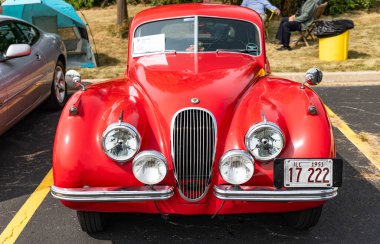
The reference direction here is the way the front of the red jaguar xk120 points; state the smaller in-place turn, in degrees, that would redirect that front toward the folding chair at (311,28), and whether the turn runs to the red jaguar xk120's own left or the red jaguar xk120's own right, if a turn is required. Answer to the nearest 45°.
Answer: approximately 180°

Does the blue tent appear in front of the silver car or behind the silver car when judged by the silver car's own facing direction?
behind

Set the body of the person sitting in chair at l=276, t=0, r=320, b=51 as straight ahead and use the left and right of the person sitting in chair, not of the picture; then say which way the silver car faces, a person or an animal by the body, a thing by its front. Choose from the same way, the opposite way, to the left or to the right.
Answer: to the left

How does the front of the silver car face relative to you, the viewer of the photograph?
facing the viewer and to the left of the viewer

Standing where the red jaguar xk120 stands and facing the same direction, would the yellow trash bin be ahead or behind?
behind

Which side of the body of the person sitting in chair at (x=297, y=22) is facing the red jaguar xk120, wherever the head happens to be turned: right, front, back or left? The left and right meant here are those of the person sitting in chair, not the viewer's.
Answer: left

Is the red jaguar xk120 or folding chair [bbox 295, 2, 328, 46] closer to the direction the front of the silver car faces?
the red jaguar xk120

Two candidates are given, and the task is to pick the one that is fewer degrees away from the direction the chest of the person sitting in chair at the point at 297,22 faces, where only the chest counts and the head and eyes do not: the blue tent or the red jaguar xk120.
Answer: the blue tent

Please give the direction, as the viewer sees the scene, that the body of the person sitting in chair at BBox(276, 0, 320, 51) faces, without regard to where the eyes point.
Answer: to the viewer's left

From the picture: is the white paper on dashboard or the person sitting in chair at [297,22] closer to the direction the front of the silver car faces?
the white paper on dashboard

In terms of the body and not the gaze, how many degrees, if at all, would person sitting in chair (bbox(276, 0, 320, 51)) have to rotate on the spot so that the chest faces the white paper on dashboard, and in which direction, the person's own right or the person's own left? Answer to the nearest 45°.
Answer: approximately 90° to the person's own left

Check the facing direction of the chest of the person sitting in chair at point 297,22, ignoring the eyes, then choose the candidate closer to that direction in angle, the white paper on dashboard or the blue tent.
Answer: the blue tent

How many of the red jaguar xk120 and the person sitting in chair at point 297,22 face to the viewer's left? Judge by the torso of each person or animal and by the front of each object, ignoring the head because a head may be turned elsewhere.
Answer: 1
